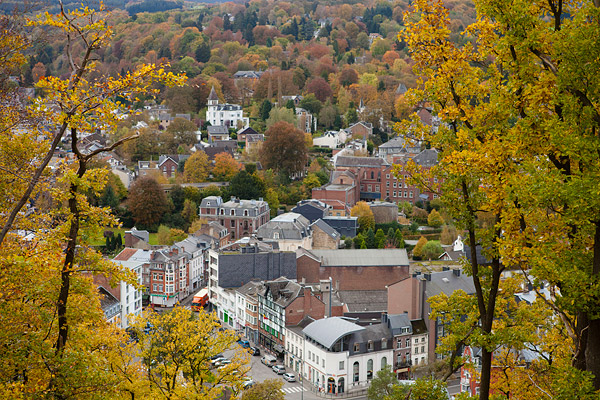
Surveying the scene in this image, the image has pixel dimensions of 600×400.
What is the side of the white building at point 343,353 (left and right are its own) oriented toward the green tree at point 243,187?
back

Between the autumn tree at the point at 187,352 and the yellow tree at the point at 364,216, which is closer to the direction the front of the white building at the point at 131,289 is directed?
the autumn tree

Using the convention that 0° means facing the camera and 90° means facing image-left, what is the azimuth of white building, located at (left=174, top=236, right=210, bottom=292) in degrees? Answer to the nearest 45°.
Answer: approximately 315°

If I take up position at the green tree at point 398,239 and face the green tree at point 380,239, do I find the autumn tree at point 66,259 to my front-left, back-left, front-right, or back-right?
front-left

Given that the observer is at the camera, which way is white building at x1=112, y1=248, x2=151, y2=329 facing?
facing the viewer and to the right of the viewer

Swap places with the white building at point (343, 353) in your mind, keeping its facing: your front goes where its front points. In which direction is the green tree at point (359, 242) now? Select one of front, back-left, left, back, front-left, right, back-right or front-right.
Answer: back

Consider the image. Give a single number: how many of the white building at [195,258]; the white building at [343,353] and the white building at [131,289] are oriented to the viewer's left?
0

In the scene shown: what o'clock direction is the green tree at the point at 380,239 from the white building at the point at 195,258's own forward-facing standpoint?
The green tree is roughly at 10 o'clock from the white building.

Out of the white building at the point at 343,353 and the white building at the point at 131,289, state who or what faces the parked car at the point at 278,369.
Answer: the white building at the point at 131,289

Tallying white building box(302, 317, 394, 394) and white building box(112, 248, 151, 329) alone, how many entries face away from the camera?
0

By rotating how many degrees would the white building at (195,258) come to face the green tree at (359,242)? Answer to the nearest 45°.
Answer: approximately 45° to its left

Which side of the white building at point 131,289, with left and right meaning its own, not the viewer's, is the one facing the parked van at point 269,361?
front

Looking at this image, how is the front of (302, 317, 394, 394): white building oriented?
toward the camera

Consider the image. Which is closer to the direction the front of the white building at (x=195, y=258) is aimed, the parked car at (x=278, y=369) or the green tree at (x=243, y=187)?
the parked car

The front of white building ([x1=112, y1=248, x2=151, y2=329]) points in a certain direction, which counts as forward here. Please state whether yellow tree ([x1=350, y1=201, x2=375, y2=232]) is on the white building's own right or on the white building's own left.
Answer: on the white building's own left

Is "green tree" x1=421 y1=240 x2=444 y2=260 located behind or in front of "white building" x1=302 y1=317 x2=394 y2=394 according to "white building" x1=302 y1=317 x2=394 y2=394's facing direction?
behind

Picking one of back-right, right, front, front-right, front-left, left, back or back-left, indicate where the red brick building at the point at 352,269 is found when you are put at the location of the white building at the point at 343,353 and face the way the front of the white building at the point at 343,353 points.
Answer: back
